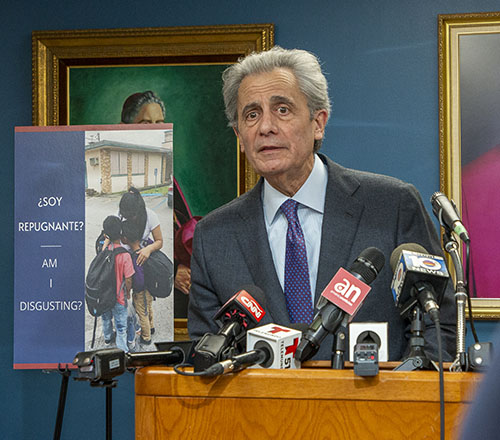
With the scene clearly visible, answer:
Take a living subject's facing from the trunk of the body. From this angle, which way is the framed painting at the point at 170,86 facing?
toward the camera

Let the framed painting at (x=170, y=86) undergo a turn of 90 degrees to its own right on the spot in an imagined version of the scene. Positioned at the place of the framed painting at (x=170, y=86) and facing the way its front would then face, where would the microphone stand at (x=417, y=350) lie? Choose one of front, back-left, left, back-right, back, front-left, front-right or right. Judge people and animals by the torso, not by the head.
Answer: left

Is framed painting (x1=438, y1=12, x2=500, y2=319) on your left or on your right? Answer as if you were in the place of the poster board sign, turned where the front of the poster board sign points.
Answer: on your left

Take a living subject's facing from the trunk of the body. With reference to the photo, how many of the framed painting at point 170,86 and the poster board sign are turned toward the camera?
2

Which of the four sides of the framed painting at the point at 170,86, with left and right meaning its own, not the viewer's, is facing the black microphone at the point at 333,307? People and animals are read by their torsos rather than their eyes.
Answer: front

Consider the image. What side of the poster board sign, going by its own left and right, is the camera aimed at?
front

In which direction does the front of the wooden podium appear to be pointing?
toward the camera

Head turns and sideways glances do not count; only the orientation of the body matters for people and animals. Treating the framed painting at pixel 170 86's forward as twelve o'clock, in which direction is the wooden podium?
The wooden podium is roughly at 12 o'clock from the framed painting.
